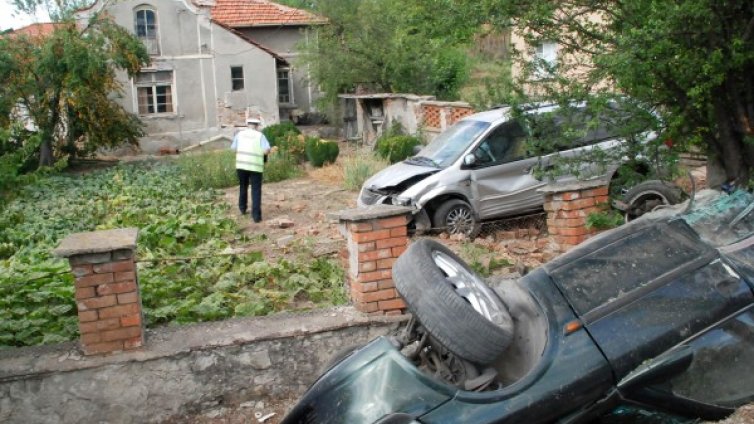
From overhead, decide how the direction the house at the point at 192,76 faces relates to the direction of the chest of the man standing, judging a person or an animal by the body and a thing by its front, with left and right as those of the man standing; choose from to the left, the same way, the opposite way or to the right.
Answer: the opposite way

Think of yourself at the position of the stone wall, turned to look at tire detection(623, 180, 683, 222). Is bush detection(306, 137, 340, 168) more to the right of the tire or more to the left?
left

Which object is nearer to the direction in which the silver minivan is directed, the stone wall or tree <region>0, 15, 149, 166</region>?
the stone wall

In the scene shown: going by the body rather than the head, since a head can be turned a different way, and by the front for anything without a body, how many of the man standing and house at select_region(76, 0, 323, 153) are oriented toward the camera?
1

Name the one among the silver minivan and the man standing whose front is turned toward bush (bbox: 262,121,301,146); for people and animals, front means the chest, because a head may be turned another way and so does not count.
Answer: the man standing

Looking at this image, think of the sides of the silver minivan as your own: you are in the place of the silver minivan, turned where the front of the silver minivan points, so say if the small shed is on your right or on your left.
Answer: on your right

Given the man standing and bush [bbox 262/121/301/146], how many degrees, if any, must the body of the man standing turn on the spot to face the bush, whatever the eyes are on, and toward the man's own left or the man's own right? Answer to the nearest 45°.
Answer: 0° — they already face it

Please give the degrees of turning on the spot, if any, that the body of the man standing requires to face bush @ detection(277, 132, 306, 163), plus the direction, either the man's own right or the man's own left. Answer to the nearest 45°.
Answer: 0° — they already face it

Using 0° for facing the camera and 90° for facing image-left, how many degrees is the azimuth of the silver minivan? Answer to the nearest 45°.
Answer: approximately 45°

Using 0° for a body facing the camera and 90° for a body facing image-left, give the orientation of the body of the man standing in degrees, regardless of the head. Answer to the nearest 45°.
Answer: approximately 180°

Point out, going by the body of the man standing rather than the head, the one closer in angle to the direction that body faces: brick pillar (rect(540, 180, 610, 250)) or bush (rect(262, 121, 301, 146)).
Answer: the bush

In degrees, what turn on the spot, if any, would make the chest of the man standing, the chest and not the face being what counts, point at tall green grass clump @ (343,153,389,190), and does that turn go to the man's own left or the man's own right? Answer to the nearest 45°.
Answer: approximately 45° to the man's own right

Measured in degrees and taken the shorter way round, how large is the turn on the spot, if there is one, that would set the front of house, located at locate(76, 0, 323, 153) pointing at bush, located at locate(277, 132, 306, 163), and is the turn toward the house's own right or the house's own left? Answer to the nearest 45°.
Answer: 0° — it already faces it

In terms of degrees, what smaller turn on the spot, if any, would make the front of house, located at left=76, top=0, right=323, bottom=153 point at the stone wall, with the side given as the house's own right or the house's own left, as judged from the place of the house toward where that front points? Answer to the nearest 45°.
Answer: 0° — it already faces it
